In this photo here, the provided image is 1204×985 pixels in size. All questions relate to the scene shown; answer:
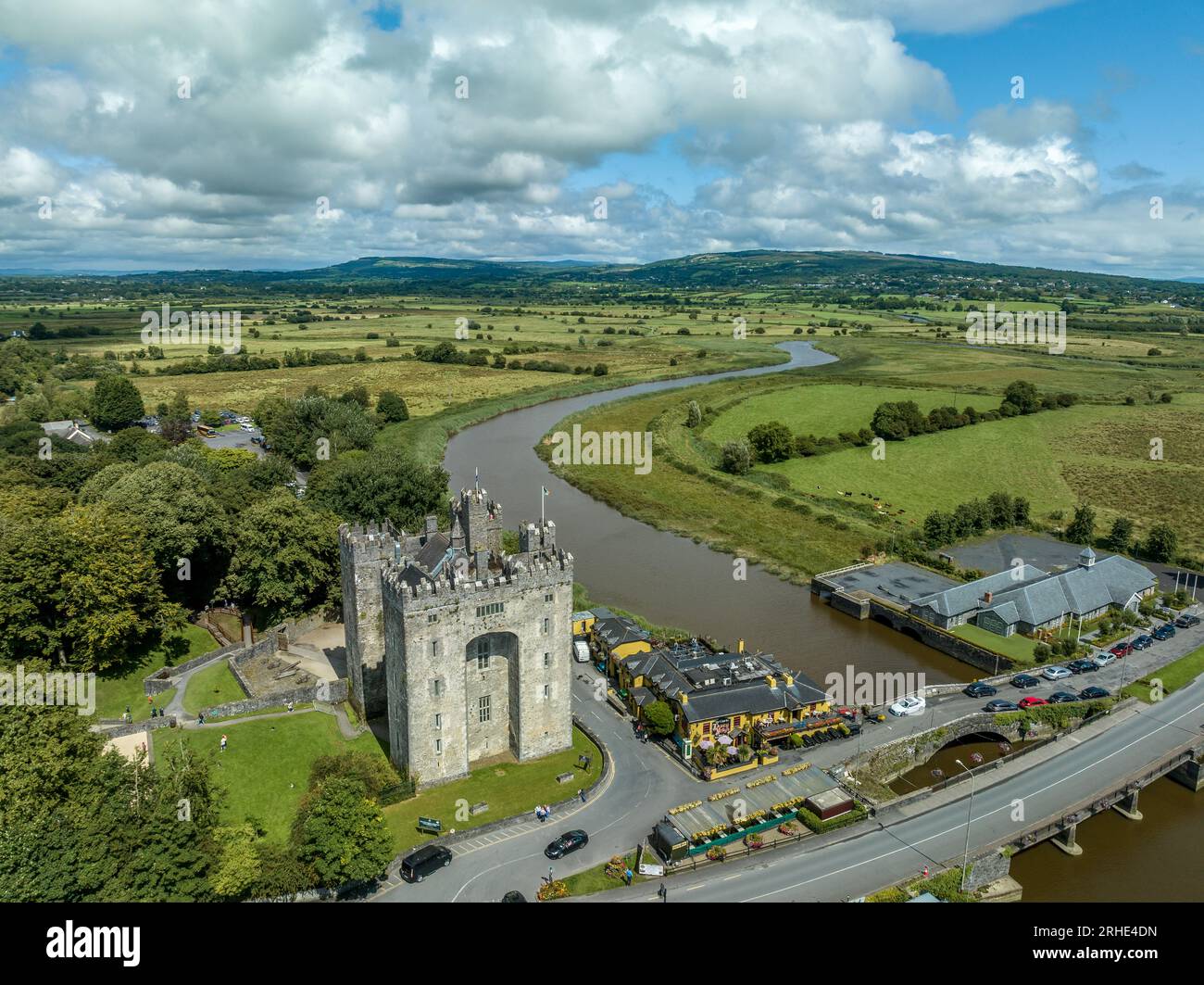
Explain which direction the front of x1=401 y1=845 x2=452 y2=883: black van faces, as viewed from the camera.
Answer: facing away from the viewer and to the right of the viewer

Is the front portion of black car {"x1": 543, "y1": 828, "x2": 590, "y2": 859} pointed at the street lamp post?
no

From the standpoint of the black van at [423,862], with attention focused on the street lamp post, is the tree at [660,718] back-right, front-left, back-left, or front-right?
front-left

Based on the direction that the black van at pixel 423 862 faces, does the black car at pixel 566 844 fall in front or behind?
in front

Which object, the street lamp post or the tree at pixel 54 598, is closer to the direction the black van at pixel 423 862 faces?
the street lamp post
